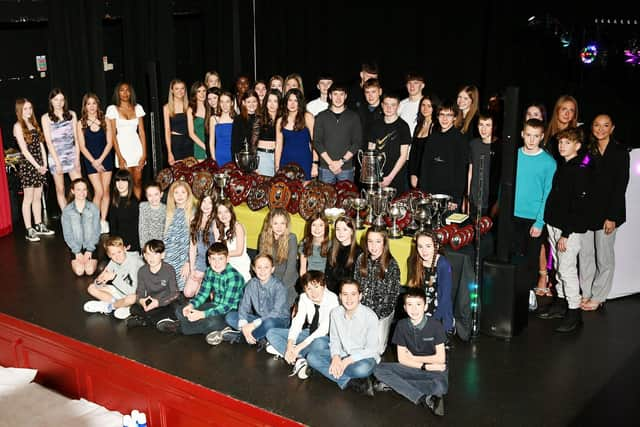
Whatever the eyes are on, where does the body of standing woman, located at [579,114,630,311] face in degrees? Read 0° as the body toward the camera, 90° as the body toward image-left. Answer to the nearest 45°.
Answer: approximately 45°

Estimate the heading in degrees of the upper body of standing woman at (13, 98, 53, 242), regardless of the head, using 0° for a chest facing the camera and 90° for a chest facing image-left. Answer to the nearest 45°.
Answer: approximately 315°

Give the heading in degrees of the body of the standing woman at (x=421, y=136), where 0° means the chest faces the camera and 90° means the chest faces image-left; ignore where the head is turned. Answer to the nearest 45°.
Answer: approximately 0°

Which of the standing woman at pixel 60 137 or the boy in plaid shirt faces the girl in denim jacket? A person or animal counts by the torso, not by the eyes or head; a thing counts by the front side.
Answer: the standing woman

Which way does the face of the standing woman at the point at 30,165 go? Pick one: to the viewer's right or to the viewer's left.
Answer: to the viewer's right

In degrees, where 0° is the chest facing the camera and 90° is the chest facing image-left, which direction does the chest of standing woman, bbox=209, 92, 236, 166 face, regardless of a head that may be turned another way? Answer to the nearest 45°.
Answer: approximately 0°

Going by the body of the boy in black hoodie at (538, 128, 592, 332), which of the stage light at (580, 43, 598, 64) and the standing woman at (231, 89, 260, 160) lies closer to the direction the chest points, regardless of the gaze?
the standing woman
